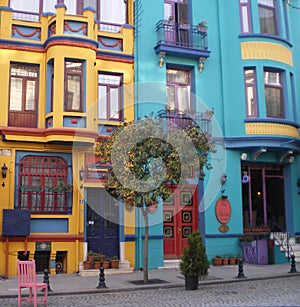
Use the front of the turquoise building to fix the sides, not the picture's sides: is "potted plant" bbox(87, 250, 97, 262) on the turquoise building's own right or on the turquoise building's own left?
on the turquoise building's own right

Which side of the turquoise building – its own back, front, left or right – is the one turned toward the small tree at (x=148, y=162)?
front

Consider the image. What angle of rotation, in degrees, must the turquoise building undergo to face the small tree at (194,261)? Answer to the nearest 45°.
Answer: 0° — it already faces it

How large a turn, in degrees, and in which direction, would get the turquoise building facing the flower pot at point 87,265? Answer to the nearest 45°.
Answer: approximately 45° to its right

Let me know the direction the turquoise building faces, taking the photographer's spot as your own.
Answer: facing the viewer
